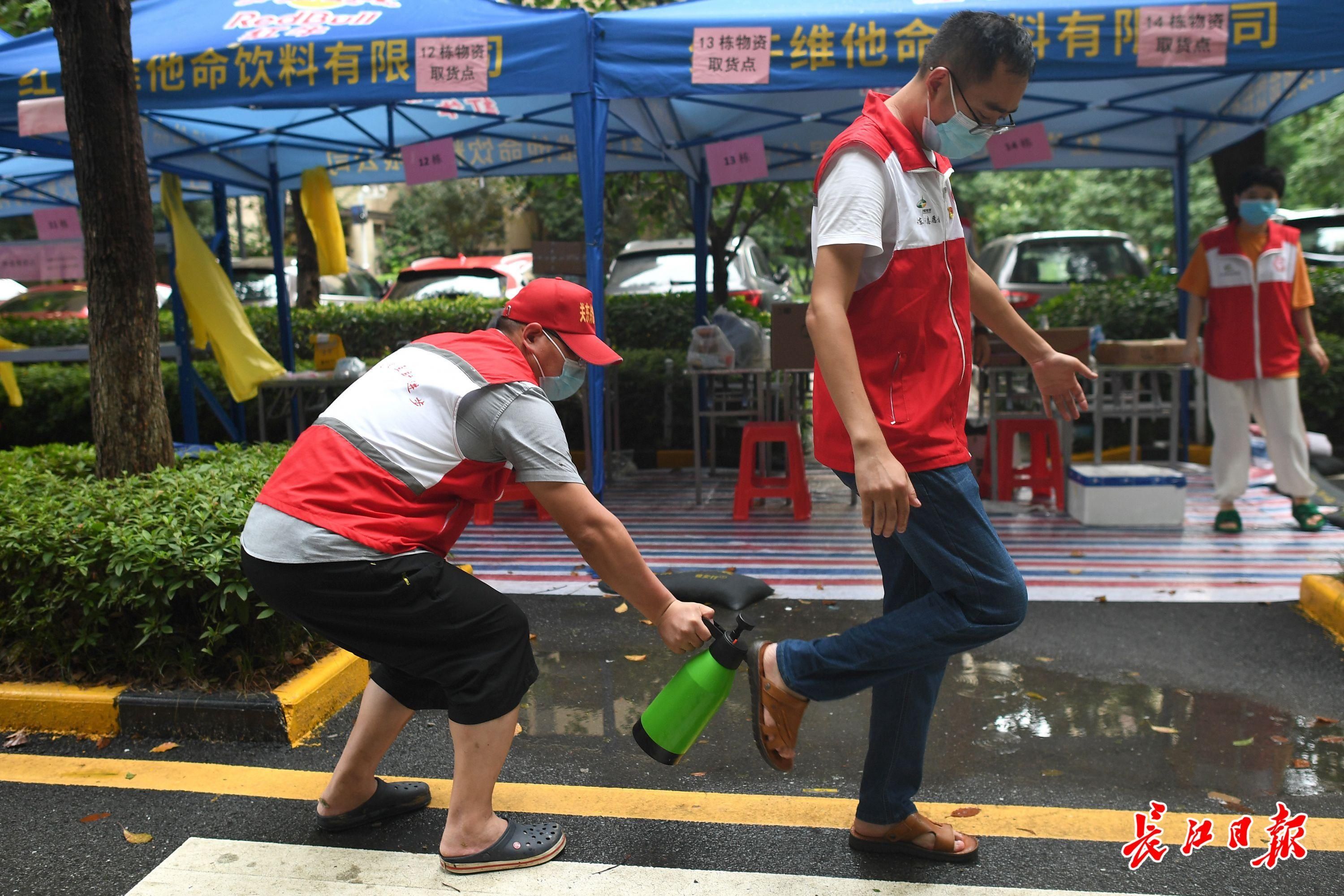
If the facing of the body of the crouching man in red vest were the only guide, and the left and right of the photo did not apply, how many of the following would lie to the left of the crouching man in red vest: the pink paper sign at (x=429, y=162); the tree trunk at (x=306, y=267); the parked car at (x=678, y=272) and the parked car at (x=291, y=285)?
4

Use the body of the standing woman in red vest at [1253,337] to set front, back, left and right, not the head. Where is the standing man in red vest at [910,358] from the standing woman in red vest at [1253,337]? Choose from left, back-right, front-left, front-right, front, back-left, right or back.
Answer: front

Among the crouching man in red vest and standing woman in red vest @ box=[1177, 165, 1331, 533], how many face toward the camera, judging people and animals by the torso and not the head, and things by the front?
1

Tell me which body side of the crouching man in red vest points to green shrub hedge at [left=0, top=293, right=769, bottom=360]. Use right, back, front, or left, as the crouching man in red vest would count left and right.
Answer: left

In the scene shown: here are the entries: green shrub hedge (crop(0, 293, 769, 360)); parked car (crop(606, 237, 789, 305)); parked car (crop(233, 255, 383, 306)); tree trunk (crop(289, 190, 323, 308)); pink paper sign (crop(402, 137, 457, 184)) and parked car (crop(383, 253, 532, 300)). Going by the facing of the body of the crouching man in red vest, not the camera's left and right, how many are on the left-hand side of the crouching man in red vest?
6

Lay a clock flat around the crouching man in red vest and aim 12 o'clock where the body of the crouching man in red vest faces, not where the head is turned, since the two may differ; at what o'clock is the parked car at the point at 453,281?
The parked car is roughly at 9 o'clock from the crouching man in red vest.

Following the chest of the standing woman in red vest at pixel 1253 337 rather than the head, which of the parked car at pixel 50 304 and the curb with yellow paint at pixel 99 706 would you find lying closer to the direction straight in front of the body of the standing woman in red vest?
the curb with yellow paint

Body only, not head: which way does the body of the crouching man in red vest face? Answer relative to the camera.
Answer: to the viewer's right

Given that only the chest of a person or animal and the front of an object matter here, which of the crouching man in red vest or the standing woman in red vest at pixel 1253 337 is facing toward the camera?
the standing woman in red vest

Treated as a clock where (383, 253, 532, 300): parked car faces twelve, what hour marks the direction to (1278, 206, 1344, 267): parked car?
(1278, 206, 1344, 267): parked car is roughly at 3 o'clock from (383, 253, 532, 300): parked car.

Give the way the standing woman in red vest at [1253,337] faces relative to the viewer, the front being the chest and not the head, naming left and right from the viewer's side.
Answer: facing the viewer

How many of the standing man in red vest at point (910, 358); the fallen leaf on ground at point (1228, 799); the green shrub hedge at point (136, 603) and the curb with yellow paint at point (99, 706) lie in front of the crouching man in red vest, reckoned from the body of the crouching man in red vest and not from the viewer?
2

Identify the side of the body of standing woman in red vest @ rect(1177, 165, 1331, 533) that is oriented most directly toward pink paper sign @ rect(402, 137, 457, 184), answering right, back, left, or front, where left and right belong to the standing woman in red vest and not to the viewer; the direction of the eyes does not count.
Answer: right

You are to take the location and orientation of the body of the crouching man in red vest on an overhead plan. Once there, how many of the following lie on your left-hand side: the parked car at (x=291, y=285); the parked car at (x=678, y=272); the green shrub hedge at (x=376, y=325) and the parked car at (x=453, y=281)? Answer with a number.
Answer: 4
